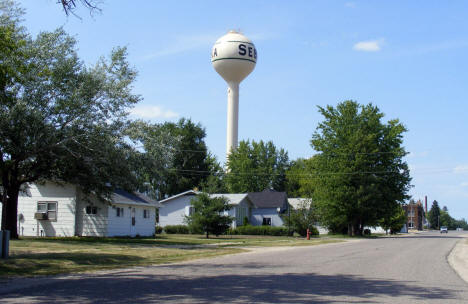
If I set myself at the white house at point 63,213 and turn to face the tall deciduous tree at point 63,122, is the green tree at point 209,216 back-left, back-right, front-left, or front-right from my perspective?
back-left

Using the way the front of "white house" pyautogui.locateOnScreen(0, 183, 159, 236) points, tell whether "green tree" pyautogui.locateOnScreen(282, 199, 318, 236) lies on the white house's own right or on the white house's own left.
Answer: on the white house's own left

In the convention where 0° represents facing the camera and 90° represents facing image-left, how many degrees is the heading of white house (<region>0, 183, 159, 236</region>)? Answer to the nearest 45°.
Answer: approximately 315°

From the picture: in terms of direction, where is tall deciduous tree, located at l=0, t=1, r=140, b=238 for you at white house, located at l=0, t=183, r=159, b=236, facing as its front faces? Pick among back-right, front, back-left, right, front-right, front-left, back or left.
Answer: front-right
